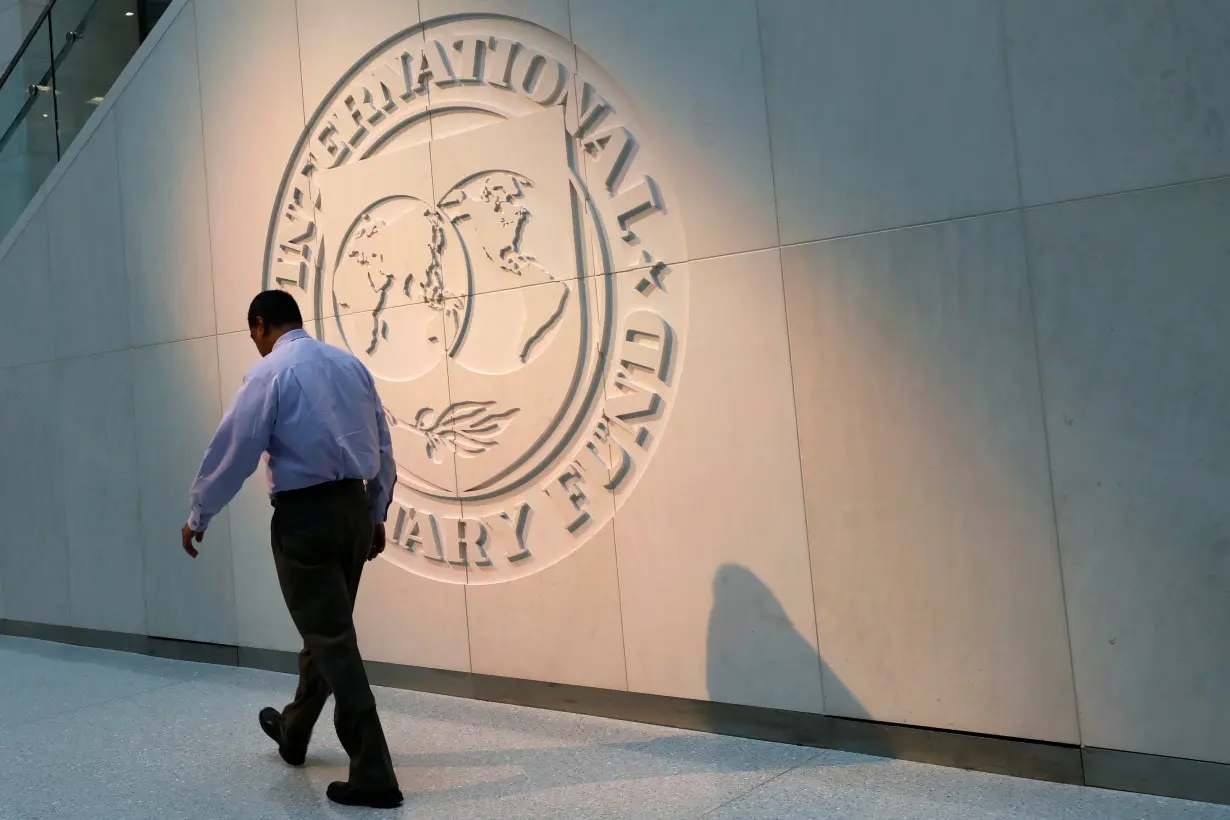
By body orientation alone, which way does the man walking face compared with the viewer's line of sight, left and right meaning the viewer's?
facing away from the viewer and to the left of the viewer

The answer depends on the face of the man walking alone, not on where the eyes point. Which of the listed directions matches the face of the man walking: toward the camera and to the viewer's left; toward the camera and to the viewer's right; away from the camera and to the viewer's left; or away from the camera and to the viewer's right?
away from the camera and to the viewer's left

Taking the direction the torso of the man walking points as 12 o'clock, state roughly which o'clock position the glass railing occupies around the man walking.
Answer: The glass railing is roughly at 1 o'clock from the man walking.
